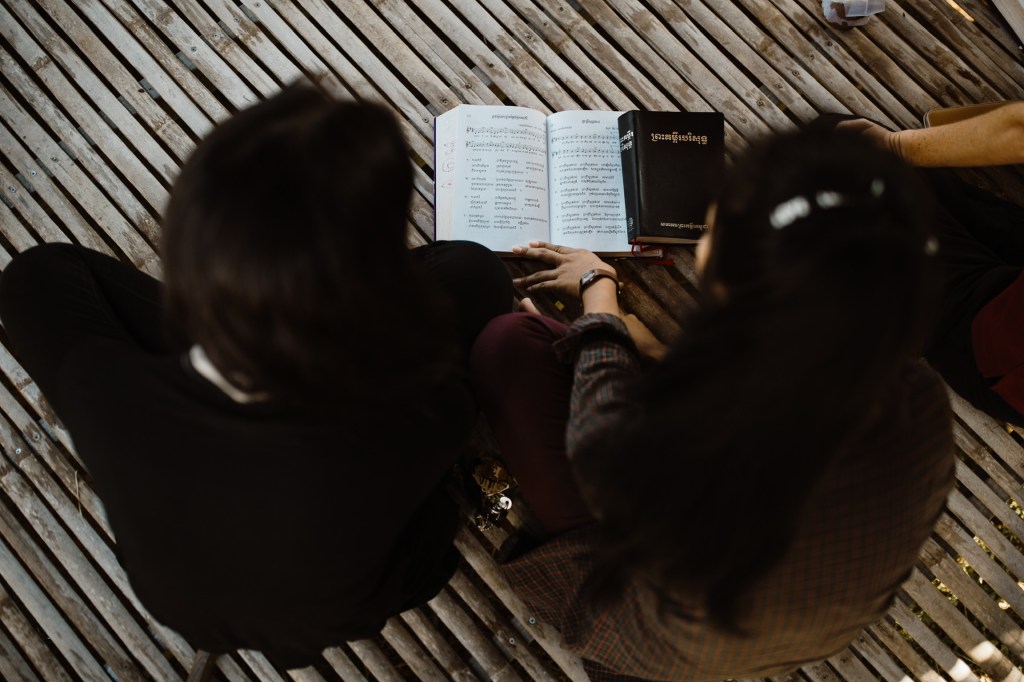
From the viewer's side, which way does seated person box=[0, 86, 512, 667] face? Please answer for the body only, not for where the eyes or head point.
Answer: away from the camera

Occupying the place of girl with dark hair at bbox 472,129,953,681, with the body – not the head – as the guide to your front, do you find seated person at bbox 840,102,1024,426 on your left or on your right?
on your right

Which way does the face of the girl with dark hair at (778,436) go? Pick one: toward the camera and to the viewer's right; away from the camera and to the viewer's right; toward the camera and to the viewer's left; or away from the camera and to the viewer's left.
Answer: away from the camera and to the viewer's left

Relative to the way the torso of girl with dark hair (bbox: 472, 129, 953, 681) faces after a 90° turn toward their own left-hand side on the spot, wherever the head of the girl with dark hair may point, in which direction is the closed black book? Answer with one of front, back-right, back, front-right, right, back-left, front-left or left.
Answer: back-right

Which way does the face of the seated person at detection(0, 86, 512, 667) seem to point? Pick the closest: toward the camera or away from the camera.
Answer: away from the camera
